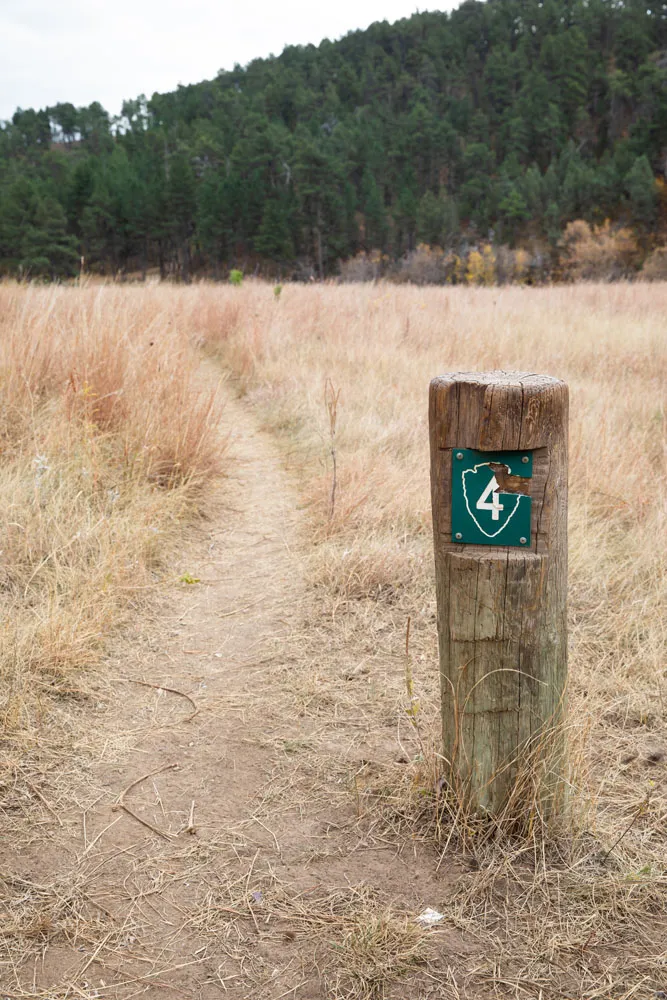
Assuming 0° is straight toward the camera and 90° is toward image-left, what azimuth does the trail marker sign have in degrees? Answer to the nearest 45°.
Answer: approximately 0°
